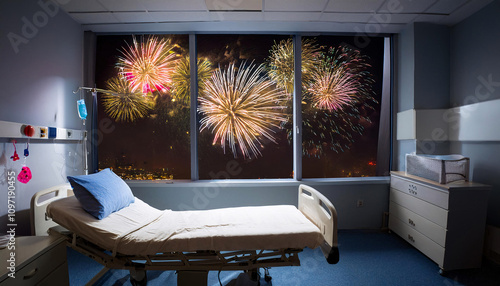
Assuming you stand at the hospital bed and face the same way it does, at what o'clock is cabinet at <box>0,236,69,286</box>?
The cabinet is roughly at 6 o'clock from the hospital bed.

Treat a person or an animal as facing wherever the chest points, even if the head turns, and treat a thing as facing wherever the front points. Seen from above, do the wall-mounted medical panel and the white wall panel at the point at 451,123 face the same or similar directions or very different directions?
very different directions

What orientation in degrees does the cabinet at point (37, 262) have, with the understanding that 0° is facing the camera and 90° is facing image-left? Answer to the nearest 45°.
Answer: approximately 315°

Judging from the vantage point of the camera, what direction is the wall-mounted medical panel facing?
facing the viewer and to the right of the viewer

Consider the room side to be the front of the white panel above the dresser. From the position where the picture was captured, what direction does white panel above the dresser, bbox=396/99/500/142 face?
facing the viewer and to the left of the viewer

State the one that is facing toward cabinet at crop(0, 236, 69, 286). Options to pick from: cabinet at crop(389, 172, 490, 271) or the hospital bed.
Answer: cabinet at crop(389, 172, 490, 271)

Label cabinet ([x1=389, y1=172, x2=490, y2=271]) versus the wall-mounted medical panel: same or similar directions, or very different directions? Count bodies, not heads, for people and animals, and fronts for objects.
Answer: very different directions

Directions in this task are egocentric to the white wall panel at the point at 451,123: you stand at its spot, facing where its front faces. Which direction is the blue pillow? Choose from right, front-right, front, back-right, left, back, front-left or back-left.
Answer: front

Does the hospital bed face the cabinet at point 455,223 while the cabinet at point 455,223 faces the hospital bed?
yes

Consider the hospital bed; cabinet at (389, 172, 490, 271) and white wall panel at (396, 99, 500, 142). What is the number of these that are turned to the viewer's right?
1

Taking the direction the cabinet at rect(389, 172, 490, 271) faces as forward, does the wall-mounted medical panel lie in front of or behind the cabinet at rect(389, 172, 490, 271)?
in front

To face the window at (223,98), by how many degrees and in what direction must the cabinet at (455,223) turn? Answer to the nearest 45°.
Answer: approximately 45° to its right

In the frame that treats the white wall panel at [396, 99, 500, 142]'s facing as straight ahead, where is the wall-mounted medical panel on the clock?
The wall-mounted medical panel is roughly at 12 o'clock from the white wall panel.

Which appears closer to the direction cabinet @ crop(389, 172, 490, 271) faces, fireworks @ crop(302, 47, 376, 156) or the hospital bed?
the hospital bed

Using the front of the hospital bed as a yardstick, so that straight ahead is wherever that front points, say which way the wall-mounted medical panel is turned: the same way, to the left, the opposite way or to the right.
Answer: the same way

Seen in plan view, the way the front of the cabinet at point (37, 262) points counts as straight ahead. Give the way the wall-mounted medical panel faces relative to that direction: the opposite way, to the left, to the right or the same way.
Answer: the same way

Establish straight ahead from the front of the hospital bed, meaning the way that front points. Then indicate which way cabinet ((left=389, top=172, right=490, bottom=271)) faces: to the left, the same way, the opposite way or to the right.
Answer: the opposite way
